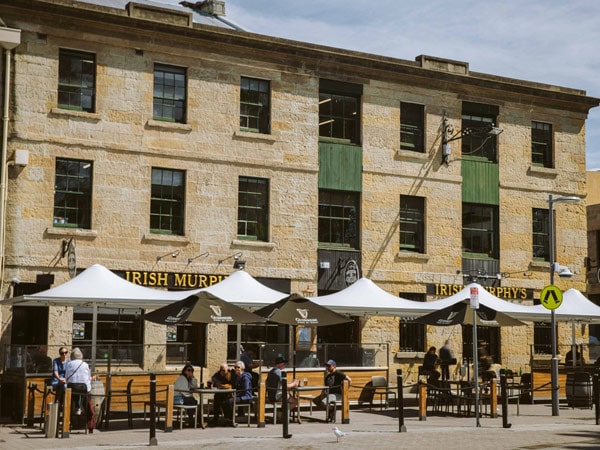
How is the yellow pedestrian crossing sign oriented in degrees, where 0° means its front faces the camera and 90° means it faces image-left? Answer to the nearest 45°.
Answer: approximately 0°

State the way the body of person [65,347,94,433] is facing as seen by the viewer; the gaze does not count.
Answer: away from the camera

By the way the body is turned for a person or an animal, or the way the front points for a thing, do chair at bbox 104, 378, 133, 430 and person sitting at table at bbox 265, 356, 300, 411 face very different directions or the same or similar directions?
very different directions

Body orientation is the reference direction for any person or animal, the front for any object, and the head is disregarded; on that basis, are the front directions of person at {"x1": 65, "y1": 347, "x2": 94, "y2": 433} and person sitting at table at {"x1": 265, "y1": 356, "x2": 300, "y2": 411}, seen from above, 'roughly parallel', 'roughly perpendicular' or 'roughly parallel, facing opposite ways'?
roughly perpendicular

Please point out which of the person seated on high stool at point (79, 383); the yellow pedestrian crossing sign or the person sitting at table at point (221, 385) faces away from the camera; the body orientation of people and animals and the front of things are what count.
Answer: the person seated on high stool

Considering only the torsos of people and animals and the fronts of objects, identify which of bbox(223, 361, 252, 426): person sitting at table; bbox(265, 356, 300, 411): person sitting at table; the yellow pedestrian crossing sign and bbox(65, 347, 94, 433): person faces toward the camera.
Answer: the yellow pedestrian crossing sign

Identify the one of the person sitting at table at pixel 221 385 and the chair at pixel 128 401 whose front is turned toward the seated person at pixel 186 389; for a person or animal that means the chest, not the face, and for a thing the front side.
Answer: the person sitting at table
